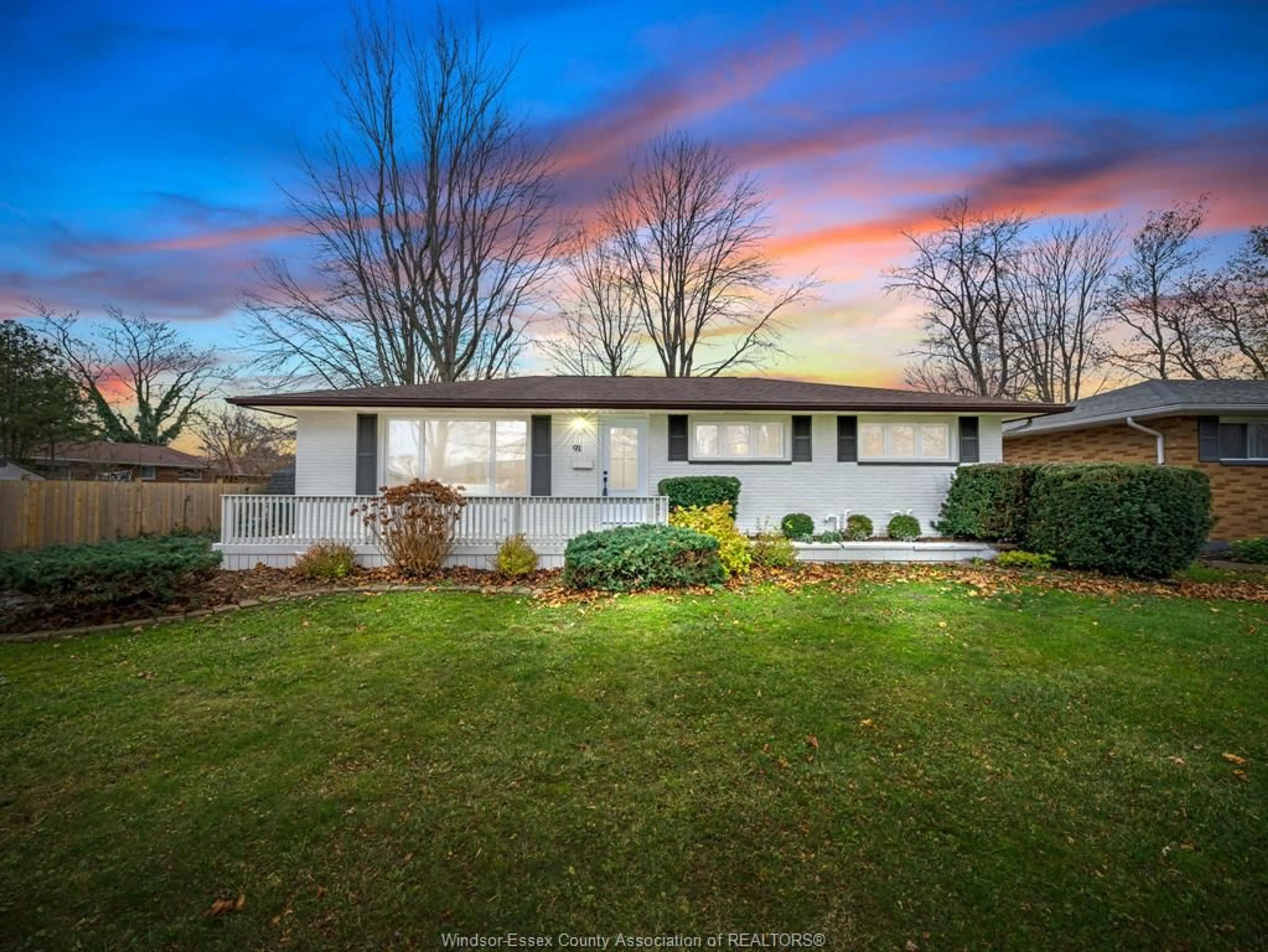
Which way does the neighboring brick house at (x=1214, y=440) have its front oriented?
toward the camera

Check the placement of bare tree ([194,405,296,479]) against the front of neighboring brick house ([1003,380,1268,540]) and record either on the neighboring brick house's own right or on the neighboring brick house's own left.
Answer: on the neighboring brick house's own right

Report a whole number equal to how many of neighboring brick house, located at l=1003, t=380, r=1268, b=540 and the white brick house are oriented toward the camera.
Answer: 2

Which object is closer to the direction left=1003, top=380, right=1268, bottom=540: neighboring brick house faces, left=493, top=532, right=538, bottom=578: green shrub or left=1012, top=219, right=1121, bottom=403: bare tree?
the green shrub

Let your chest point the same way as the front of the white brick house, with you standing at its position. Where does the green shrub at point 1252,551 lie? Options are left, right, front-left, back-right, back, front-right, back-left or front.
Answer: left

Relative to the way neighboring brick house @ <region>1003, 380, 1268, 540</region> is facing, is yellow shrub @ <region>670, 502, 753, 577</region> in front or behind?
in front

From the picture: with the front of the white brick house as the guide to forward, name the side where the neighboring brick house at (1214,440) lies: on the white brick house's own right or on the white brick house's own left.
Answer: on the white brick house's own left

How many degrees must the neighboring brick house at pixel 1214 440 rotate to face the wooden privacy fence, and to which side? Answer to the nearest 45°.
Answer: approximately 45° to its right

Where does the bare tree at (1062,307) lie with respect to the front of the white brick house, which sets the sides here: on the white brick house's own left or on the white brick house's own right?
on the white brick house's own left

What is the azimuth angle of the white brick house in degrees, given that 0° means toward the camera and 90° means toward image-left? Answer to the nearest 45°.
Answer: approximately 0°

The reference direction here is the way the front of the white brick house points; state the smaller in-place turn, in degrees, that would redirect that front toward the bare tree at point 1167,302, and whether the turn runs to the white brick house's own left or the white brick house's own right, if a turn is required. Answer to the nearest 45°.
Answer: approximately 135° to the white brick house's own left

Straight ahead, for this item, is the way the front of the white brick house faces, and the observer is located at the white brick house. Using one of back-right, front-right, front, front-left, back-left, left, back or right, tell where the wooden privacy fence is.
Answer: right

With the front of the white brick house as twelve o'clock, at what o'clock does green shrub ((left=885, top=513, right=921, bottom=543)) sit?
The green shrub is roughly at 9 o'clock from the white brick house.

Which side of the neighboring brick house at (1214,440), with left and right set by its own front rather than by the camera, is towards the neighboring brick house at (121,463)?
right
